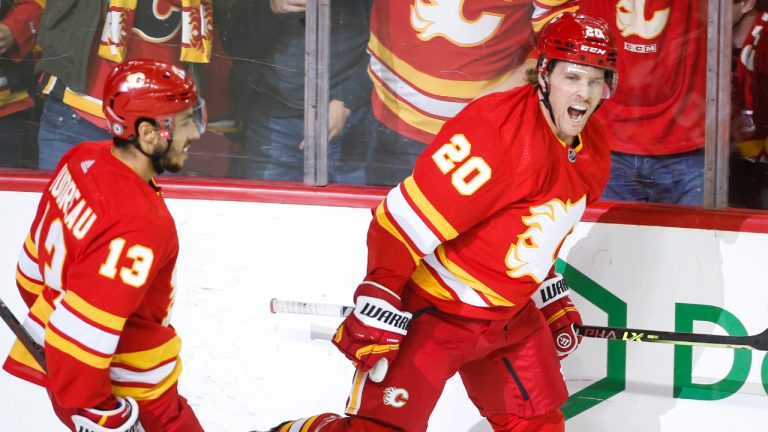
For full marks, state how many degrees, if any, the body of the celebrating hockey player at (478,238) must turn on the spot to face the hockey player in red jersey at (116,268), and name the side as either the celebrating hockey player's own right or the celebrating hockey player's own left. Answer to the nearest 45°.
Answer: approximately 90° to the celebrating hockey player's own right

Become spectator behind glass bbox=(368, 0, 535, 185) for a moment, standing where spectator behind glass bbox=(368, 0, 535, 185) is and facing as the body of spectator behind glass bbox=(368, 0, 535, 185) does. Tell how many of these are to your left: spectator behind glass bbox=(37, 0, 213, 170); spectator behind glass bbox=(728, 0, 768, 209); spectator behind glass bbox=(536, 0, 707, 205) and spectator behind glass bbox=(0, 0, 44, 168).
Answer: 2

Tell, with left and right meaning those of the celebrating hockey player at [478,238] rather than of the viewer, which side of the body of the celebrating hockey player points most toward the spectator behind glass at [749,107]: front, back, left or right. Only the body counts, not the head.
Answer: left

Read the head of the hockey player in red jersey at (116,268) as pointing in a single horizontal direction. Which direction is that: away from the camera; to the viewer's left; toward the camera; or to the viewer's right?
to the viewer's right

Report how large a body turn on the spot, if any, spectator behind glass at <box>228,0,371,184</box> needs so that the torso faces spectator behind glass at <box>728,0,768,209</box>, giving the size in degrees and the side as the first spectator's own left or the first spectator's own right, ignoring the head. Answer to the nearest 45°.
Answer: approximately 90° to the first spectator's own left

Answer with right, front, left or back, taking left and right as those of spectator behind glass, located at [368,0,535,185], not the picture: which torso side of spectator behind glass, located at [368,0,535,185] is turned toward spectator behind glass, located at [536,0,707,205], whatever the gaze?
left

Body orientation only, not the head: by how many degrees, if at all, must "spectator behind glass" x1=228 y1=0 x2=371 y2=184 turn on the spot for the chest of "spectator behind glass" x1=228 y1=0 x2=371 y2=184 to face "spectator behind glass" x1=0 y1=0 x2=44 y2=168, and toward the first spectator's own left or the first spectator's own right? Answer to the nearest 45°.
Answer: approximately 90° to the first spectator's own right

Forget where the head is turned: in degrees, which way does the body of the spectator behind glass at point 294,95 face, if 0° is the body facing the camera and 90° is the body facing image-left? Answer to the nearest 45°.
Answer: approximately 0°

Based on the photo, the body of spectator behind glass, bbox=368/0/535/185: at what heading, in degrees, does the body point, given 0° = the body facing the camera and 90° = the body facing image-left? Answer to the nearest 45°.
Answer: approximately 0°

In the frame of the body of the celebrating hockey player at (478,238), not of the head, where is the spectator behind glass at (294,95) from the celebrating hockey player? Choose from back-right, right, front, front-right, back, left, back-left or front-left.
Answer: back
